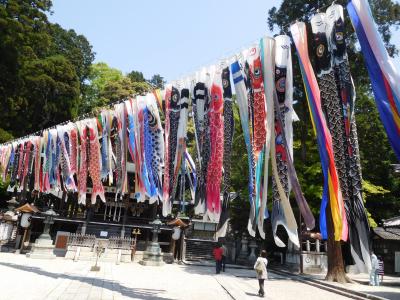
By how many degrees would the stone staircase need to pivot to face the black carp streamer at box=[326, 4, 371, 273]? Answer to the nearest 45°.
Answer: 0° — it already faces it

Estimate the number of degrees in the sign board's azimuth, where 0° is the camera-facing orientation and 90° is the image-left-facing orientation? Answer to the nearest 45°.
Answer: approximately 0°

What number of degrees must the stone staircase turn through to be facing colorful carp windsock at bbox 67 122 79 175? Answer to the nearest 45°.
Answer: approximately 45° to its right

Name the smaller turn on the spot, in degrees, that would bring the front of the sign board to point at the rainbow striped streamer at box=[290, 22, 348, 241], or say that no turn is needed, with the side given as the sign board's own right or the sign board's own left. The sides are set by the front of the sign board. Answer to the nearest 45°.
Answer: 0° — it already faces it

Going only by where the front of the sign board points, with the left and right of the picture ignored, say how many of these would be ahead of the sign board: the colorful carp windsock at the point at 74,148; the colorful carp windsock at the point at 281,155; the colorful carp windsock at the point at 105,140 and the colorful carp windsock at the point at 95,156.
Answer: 4

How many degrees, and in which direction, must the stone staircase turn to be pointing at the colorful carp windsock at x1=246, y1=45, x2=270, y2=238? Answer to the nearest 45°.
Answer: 0° — it already faces it

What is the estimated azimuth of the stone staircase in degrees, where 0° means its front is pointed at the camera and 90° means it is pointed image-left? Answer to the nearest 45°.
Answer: approximately 0°

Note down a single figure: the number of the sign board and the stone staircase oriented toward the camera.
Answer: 2

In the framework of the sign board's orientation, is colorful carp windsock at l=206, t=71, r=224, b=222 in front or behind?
in front

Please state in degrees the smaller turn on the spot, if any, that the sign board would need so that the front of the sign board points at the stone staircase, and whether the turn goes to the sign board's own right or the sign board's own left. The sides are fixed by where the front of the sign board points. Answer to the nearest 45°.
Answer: approximately 90° to the sign board's own left

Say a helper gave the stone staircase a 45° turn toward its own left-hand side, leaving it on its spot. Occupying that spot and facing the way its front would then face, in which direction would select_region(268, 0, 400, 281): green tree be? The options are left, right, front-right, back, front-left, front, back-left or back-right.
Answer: front

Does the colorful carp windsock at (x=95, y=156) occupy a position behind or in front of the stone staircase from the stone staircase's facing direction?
in front

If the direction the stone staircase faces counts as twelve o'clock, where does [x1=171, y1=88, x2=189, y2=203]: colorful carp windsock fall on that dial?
The colorful carp windsock is roughly at 12 o'clock from the stone staircase.

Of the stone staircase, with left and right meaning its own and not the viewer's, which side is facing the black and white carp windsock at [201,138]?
front
